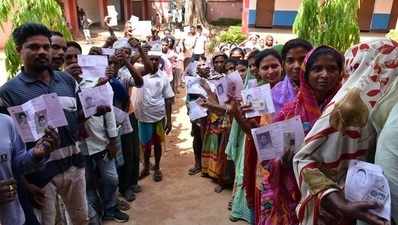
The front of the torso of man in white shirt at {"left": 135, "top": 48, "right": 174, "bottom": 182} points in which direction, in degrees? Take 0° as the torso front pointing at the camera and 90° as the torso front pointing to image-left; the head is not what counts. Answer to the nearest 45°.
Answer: approximately 0°

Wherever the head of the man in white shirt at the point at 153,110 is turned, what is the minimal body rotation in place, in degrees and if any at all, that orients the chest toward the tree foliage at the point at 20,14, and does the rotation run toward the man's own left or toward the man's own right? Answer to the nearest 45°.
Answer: approximately 90° to the man's own right

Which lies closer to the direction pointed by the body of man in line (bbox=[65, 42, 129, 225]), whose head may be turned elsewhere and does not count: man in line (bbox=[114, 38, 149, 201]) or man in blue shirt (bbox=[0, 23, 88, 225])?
the man in blue shirt

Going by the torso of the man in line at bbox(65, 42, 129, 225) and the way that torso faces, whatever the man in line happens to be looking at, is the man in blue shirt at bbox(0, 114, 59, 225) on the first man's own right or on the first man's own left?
on the first man's own right

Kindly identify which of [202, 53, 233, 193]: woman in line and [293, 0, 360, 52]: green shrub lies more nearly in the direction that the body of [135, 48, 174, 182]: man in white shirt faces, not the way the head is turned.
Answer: the woman in line
